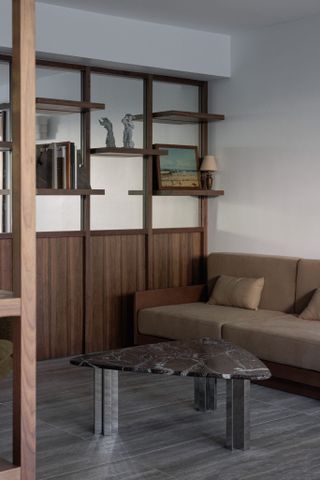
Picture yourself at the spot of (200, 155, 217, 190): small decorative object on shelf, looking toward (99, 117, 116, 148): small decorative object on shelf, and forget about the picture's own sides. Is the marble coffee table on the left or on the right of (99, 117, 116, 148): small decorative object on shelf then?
left

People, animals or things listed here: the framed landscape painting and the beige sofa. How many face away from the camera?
0

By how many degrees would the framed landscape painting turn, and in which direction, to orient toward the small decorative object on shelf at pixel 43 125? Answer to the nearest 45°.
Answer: approximately 45° to its right

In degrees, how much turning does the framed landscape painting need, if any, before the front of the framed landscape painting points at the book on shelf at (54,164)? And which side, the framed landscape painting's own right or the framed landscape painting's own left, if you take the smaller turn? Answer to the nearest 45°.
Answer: approximately 45° to the framed landscape painting's own right

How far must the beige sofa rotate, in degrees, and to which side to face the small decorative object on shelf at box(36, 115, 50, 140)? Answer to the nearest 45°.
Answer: approximately 45° to its right

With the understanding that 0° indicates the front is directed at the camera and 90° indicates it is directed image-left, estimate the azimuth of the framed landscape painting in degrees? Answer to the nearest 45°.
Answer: approximately 0°

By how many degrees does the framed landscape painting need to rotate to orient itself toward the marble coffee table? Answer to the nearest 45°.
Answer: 0° — it already faces it

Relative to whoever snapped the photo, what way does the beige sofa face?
facing the viewer and to the left of the viewer

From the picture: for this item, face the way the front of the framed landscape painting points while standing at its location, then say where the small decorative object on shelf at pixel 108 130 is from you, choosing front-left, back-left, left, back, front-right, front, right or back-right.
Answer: front-right
